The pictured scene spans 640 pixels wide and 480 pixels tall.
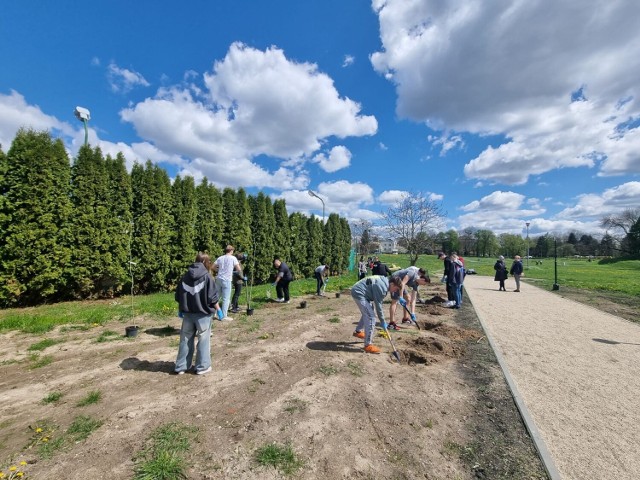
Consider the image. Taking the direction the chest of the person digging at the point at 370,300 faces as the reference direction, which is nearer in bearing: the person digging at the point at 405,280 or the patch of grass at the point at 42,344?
the person digging

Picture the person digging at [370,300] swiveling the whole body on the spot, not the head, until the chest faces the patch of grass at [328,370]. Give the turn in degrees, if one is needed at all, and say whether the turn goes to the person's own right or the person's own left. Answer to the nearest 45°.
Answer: approximately 135° to the person's own right

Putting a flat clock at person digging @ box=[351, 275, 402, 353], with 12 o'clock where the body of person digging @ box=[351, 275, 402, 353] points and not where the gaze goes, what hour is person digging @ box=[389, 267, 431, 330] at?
person digging @ box=[389, 267, 431, 330] is roughly at 10 o'clock from person digging @ box=[351, 275, 402, 353].

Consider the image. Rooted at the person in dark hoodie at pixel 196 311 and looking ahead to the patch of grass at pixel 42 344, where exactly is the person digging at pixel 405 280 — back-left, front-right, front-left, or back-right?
back-right

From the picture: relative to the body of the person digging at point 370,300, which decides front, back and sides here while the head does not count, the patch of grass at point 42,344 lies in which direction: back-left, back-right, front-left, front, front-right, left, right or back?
back

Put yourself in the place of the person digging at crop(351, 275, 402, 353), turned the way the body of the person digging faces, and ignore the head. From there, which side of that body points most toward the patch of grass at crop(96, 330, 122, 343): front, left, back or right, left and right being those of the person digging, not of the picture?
back

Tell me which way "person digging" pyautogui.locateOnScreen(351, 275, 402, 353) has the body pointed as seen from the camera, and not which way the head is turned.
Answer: to the viewer's right

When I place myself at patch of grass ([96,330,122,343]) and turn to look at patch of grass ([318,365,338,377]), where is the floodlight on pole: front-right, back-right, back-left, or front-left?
back-left

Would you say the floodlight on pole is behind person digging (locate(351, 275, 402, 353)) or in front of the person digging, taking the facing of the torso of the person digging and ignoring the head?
behind

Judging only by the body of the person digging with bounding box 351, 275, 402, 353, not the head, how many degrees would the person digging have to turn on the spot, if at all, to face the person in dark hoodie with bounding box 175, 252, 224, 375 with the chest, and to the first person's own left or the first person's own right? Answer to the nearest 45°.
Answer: approximately 135° to the first person's own right
